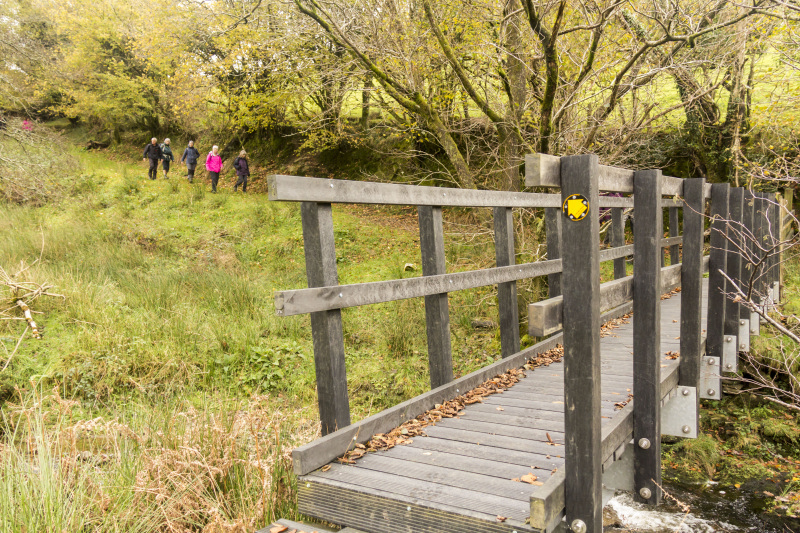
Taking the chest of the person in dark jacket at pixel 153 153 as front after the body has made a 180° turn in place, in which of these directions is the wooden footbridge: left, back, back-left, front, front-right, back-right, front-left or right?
back

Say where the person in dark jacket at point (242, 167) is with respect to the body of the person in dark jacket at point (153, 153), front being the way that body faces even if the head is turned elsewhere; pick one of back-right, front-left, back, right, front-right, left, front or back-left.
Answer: front-left

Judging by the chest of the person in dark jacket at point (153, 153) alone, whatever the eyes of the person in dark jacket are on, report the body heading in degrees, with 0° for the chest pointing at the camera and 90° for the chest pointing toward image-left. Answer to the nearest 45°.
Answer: approximately 0°
